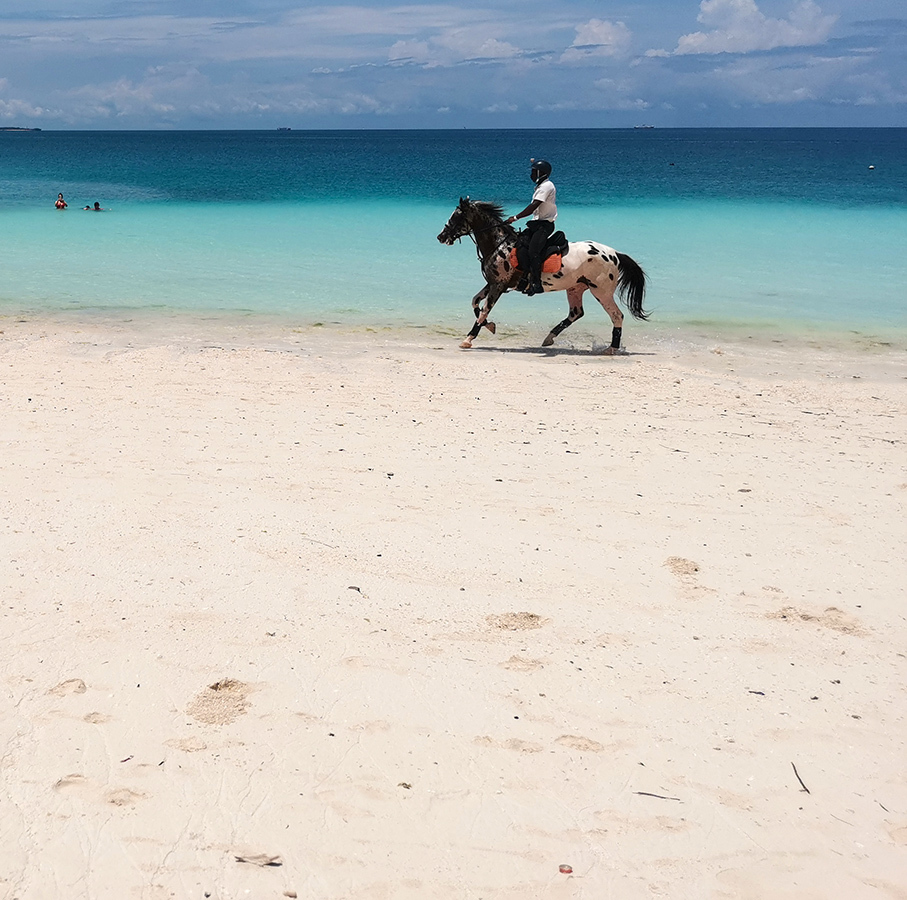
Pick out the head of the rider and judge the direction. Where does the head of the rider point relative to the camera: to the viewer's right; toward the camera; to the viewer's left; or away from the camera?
to the viewer's left

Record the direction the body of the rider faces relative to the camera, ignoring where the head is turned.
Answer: to the viewer's left

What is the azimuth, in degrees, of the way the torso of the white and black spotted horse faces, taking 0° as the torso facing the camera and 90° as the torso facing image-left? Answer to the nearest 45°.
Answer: approximately 90°
